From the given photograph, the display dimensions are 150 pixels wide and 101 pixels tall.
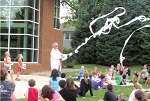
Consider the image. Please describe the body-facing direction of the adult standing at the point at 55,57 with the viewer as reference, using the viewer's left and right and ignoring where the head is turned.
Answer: facing the viewer and to the right of the viewer

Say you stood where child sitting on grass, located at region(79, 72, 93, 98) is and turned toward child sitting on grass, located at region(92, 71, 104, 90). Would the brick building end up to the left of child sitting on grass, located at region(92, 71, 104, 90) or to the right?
left

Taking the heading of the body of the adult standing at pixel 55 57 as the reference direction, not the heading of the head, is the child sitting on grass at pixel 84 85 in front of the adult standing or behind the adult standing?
in front

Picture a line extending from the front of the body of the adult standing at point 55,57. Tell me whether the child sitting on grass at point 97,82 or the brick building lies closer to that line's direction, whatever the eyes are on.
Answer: the child sitting on grass

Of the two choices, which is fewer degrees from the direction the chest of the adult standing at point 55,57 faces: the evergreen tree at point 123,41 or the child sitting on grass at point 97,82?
the child sitting on grass

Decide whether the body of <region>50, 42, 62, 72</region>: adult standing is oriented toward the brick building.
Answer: no

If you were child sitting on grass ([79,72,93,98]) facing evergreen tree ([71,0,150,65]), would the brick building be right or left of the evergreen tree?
left

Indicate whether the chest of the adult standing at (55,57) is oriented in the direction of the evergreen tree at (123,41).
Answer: no
